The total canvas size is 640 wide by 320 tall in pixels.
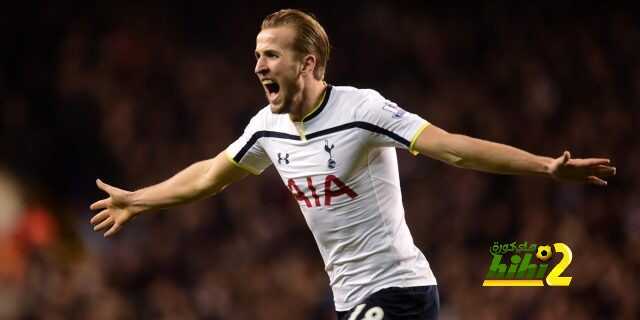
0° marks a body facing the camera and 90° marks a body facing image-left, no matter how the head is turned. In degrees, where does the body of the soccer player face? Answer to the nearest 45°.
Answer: approximately 45°
